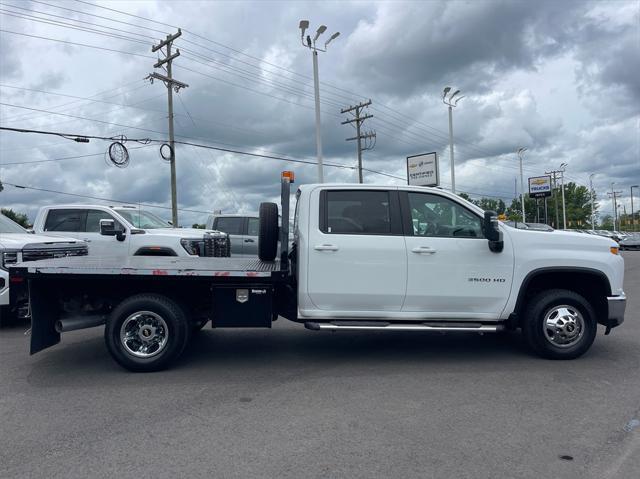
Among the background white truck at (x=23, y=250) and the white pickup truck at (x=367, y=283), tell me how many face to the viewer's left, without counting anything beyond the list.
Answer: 0

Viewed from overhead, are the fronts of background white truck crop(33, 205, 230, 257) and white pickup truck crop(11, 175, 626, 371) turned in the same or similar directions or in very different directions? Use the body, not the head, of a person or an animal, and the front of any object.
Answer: same or similar directions

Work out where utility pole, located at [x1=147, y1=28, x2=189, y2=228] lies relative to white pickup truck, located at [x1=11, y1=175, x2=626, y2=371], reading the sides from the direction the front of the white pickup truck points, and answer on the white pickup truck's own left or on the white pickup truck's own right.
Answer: on the white pickup truck's own left

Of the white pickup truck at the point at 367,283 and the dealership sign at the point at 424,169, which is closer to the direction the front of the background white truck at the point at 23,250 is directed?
the white pickup truck

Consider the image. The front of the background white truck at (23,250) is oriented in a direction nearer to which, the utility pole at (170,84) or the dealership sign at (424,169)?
the dealership sign

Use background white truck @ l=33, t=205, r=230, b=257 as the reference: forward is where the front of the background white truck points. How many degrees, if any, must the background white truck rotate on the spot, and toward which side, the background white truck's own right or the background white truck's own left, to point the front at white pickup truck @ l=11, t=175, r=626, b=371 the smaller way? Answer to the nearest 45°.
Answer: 0° — it already faces it

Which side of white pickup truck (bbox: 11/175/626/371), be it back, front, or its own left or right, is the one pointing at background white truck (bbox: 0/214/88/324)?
back

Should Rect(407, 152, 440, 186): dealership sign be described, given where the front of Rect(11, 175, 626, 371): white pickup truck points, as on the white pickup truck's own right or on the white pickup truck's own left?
on the white pickup truck's own left

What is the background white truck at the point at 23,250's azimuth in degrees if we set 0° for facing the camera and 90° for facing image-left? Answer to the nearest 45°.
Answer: approximately 315°

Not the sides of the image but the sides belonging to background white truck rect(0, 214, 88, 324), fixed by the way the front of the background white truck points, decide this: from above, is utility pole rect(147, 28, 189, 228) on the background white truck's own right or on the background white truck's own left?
on the background white truck's own left

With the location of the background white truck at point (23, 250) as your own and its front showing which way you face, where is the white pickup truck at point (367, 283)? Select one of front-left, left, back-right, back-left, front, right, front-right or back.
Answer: front

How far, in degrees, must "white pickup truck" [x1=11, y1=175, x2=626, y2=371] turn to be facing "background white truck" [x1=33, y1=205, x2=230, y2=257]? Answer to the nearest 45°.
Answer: approximately 135° to its left

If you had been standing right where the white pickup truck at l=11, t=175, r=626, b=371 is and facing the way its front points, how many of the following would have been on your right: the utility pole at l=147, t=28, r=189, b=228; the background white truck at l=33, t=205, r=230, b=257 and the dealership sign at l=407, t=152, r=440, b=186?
0

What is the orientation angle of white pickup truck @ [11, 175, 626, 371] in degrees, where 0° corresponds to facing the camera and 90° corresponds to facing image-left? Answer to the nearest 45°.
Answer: approximately 270°
